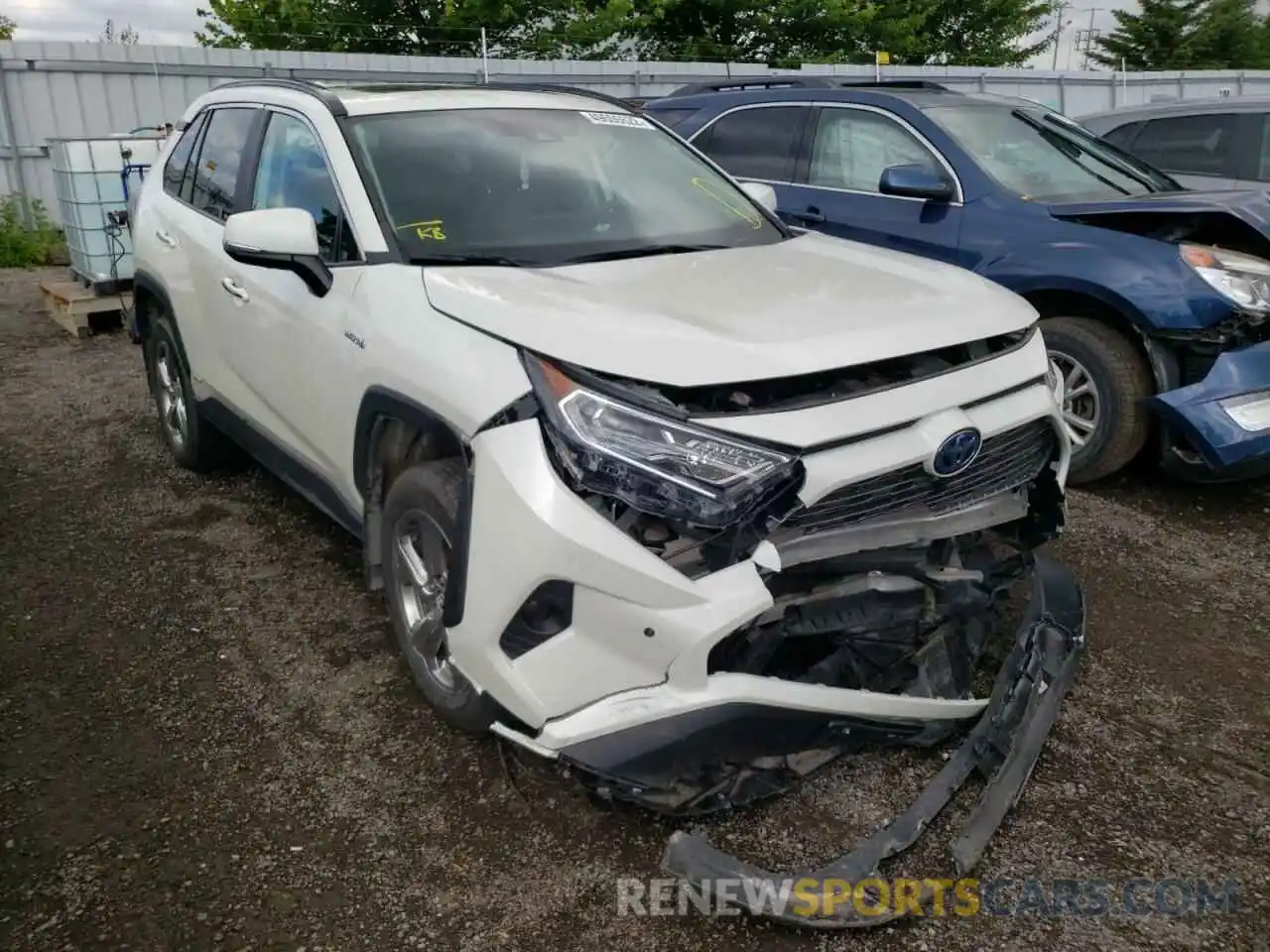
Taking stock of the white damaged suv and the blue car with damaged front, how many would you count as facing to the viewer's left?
0

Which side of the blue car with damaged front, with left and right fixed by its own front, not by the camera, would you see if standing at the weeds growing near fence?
back

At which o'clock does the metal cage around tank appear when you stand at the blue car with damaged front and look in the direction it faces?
The metal cage around tank is roughly at 5 o'clock from the blue car with damaged front.

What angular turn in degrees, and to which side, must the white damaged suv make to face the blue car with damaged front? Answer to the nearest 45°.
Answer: approximately 90° to its left

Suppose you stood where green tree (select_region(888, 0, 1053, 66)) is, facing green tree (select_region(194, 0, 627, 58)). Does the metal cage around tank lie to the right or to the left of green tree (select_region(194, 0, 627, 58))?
left

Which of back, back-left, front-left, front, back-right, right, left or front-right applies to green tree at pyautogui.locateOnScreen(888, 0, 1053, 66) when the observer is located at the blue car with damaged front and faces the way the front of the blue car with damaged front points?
back-left

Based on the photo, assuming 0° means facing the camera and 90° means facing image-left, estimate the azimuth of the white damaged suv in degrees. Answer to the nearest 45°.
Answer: approximately 315°

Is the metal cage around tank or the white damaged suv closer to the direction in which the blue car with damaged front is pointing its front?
the white damaged suv

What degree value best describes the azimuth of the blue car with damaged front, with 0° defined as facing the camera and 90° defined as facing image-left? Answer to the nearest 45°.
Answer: approximately 315°

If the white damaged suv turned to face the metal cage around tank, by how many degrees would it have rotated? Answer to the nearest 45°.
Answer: approximately 180°
